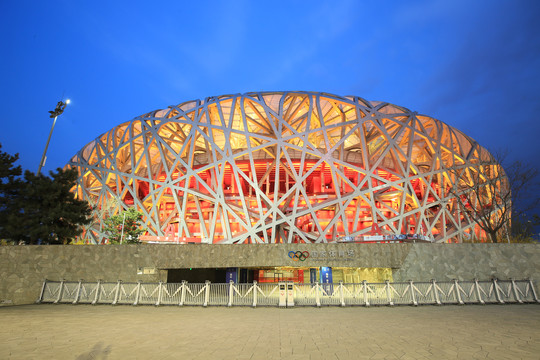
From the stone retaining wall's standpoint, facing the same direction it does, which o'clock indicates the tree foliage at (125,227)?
The tree foliage is roughly at 4 o'clock from the stone retaining wall.

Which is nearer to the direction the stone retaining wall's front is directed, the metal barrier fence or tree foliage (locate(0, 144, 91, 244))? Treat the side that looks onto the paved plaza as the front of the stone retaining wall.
the metal barrier fence

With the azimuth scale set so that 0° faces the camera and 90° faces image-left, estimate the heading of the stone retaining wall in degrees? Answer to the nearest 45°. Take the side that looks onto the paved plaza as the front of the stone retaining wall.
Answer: approximately 0°

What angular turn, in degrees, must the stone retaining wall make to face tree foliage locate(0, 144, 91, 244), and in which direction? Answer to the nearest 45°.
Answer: approximately 90° to its right

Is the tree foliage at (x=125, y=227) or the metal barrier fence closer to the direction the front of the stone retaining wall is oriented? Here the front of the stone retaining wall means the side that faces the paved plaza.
the metal barrier fence

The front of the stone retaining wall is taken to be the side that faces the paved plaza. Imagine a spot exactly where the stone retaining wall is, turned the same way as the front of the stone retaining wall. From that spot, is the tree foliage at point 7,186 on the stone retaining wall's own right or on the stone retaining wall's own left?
on the stone retaining wall's own right

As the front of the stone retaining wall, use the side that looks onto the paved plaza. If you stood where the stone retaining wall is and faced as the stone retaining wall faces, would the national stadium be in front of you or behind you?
behind
